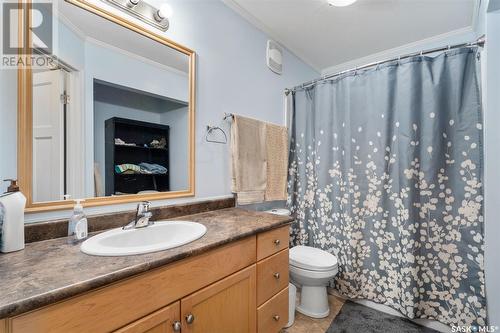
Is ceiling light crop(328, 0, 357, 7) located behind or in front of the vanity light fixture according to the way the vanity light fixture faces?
in front

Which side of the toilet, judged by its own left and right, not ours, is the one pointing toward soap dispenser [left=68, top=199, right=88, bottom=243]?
right

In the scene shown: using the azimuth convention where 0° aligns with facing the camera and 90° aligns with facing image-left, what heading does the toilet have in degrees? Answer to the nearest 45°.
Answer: approximately 315°

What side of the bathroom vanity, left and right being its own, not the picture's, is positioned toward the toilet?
left

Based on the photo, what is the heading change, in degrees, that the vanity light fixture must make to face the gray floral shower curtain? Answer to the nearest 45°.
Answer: approximately 45° to its left

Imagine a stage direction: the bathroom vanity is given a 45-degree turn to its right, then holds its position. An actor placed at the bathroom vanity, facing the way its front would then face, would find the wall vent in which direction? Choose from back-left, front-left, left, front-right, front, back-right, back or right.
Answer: back-left
